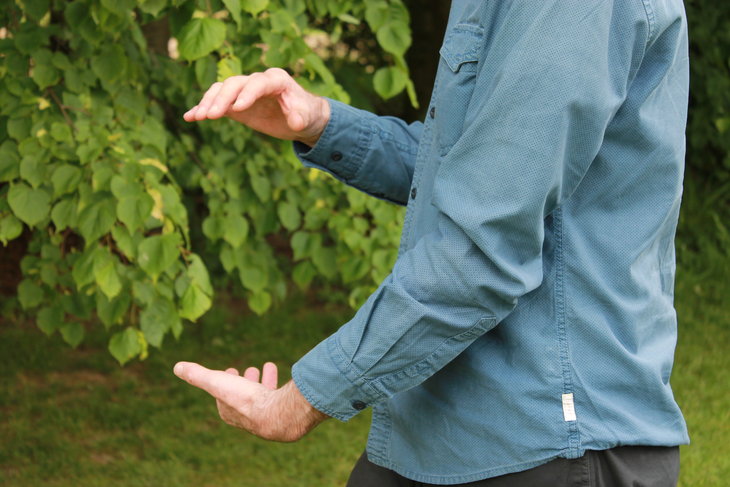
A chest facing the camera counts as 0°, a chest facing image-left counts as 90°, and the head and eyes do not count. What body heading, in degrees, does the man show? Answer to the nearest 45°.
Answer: approximately 90°

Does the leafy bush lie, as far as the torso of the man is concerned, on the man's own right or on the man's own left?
on the man's own right
